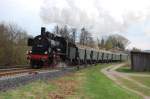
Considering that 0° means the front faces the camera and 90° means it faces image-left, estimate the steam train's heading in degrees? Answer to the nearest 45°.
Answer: approximately 45°

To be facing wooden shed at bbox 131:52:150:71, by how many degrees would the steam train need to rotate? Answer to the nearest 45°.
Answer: approximately 180°
